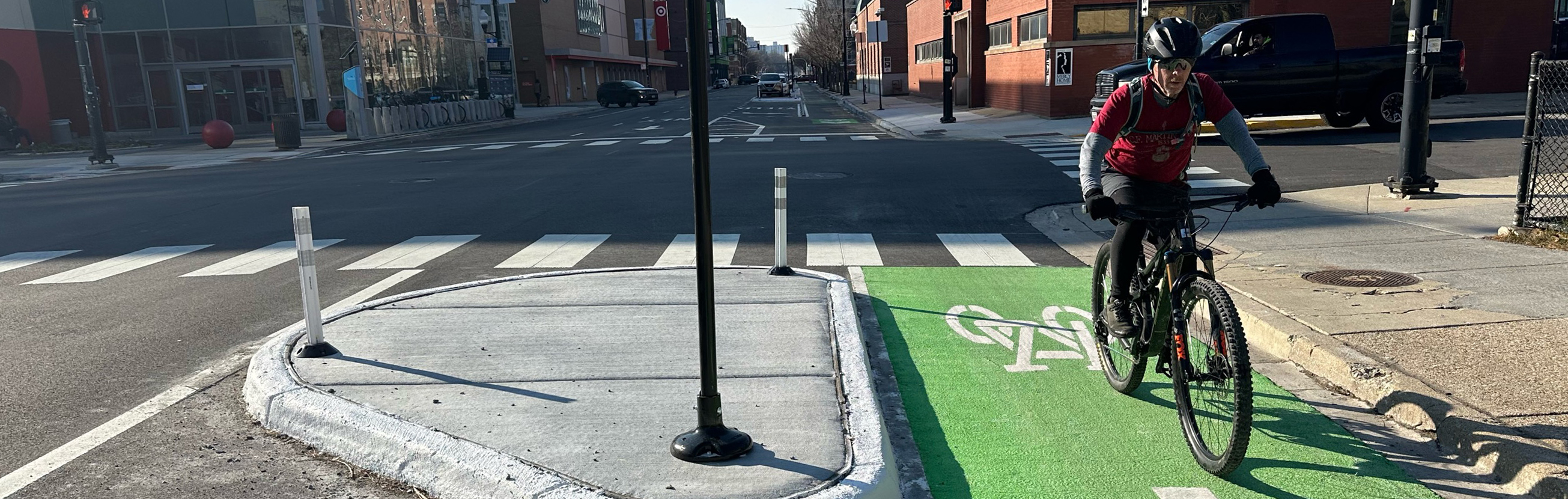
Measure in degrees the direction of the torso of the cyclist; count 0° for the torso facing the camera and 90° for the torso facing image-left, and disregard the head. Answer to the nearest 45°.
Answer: approximately 0°

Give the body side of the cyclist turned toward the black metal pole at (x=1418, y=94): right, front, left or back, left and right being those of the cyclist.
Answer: back

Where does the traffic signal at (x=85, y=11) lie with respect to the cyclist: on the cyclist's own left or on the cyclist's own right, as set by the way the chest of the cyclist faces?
on the cyclist's own right

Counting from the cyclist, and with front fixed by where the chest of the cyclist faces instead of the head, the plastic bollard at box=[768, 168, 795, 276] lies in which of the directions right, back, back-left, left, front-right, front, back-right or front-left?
back-right

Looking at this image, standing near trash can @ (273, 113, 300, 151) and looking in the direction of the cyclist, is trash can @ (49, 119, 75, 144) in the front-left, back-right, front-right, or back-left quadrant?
back-right

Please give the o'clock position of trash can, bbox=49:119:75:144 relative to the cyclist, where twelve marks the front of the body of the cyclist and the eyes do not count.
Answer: The trash can is roughly at 4 o'clock from the cyclist.

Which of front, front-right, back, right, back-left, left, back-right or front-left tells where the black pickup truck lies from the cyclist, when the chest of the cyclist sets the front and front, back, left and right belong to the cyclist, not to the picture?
back

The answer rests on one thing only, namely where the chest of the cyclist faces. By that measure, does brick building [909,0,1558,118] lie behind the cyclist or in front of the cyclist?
behind

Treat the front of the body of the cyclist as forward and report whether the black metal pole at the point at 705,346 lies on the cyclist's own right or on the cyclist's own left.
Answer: on the cyclist's own right

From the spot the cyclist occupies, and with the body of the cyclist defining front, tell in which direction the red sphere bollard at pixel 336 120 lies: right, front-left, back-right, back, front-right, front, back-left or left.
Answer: back-right

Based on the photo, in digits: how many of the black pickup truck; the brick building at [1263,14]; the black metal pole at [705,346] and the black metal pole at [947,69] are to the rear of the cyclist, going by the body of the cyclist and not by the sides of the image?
3

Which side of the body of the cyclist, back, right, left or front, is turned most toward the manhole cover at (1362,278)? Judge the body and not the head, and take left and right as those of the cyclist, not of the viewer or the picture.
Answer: back

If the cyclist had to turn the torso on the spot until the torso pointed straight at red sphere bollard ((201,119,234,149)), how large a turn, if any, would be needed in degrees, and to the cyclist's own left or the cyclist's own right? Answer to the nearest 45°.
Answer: approximately 135° to the cyclist's own right
